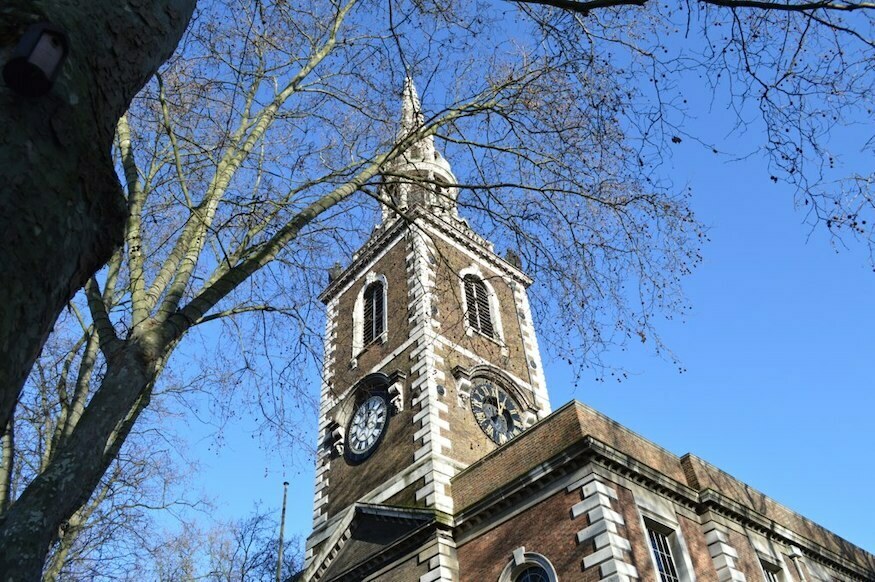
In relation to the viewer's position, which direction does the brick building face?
facing the viewer and to the left of the viewer
